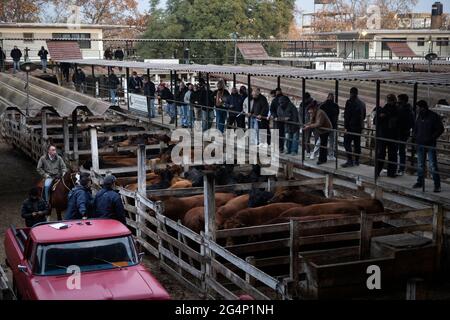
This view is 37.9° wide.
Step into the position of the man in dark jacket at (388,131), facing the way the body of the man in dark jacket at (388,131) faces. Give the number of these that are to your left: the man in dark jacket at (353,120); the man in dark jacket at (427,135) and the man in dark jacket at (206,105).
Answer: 1

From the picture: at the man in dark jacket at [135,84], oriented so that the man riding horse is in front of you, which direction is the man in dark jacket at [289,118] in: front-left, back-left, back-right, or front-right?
front-left

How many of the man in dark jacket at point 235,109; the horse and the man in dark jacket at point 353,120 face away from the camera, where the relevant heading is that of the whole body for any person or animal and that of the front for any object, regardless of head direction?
0

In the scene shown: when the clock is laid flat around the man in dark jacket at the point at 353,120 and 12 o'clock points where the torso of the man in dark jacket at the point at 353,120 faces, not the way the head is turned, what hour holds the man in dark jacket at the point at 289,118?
the man in dark jacket at the point at 289,118 is roughly at 3 o'clock from the man in dark jacket at the point at 353,120.

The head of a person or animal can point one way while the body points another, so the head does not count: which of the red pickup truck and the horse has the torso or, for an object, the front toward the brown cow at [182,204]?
the horse

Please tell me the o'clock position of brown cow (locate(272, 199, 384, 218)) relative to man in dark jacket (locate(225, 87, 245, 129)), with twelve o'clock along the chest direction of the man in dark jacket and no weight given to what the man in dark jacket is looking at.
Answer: The brown cow is roughly at 10 o'clock from the man in dark jacket.

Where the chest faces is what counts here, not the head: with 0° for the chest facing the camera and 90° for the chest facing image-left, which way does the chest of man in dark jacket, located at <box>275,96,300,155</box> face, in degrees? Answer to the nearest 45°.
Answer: approximately 45°

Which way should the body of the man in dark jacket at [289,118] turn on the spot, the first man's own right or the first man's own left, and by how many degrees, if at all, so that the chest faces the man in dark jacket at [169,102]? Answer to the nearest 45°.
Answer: approximately 90° to the first man's own right

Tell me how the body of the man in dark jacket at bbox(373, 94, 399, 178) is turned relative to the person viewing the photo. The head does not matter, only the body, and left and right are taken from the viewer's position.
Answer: facing the viewer and to the left of the viewer

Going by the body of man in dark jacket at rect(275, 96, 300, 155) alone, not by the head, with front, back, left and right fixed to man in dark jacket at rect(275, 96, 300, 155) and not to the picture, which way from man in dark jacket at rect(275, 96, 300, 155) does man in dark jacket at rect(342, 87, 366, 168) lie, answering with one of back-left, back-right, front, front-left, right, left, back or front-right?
left

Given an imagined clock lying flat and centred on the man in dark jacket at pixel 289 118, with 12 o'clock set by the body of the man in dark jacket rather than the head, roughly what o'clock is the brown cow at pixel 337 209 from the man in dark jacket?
The brown cow is roughly at 10 o'clock from the man in dark jacket.

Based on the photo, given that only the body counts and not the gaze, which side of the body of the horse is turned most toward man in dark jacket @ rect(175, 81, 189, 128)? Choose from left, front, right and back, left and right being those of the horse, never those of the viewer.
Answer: left

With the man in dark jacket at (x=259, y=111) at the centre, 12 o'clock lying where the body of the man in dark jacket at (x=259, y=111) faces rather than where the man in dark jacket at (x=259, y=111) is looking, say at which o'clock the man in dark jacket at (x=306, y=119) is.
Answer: the man in dark jacket at (x=306, y=119) is roughly at 9 o'clock from the man in dark jacket at (x=259, y=111).

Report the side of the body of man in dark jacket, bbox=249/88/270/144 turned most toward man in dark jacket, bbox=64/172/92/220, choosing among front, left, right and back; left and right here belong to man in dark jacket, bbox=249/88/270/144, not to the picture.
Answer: front

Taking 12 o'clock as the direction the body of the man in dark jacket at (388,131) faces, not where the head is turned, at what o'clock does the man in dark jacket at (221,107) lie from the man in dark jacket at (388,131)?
the man in dark jacket at (221,107) is roughly at 3 o'clock from the man in dark jacket at (388,131).

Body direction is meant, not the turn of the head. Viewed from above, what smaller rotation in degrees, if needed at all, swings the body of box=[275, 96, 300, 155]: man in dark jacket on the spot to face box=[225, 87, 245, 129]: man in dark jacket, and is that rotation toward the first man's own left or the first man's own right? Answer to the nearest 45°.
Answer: approximately 90° to the first man's own right
